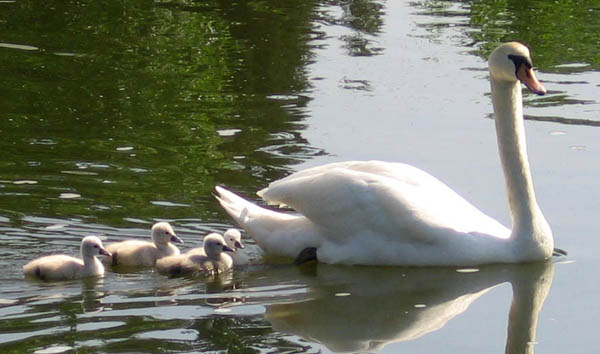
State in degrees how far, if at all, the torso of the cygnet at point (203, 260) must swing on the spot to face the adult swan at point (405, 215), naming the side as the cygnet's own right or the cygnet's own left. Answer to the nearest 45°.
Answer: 0° — it already faces it

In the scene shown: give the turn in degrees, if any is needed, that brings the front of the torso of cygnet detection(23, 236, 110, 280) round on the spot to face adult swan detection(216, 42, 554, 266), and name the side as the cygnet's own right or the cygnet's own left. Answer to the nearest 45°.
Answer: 0° — it already faces it

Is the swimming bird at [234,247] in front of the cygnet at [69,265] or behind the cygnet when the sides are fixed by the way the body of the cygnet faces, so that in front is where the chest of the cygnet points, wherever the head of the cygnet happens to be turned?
in front

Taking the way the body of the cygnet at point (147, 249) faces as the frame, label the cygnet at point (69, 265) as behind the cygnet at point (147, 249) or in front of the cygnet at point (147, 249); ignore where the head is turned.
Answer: behind

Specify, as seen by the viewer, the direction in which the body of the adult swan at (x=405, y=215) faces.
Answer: to the viewer's right

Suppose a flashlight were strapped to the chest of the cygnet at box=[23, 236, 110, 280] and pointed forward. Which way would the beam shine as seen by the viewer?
to the viewer's right

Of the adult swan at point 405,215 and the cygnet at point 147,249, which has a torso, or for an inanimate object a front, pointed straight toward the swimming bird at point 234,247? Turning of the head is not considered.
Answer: the cygnet

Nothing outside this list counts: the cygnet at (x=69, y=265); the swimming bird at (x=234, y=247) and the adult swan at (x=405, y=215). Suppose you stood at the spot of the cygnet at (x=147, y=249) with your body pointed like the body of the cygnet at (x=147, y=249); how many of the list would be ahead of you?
2

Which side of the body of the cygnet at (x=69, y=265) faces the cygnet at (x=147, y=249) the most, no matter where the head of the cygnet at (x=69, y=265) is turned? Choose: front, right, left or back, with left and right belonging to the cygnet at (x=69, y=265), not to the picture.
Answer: front

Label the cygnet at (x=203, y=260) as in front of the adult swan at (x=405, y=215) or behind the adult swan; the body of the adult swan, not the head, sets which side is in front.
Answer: behind

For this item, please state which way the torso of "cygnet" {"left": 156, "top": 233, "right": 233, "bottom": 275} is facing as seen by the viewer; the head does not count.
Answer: to the viewer's right
